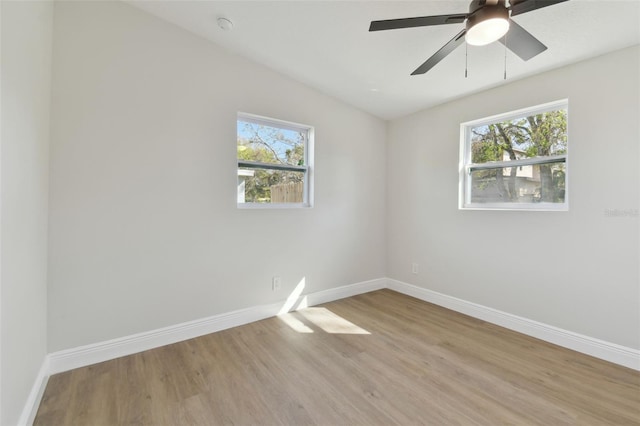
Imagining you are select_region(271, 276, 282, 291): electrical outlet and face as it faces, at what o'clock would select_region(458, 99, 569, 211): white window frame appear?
The white window frame is roughly at 11 o'clock from the electrical outlet.

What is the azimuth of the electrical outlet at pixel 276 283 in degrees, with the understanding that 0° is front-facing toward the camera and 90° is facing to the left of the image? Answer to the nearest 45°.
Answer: approximately 315°

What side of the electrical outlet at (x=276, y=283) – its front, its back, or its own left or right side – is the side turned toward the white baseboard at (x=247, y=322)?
right

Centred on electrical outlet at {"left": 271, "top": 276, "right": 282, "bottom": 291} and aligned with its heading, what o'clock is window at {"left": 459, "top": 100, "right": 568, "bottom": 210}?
The window is roughly at 11 o'clock from the electrical outlet.

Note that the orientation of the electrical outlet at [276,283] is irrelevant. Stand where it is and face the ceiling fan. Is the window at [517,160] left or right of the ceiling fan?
left

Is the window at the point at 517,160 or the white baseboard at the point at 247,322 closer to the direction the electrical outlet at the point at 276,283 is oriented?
the window
